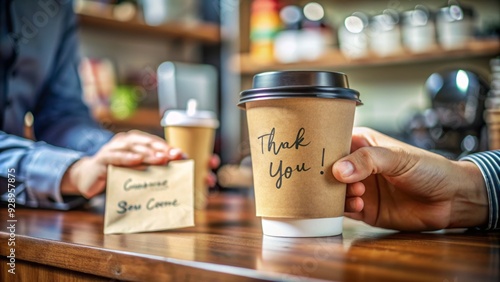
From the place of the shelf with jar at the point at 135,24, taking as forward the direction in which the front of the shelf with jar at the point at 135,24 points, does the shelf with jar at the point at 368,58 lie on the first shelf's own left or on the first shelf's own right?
on the first shelf's own left

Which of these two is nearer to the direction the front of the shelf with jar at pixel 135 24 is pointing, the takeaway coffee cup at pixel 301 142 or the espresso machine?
the takeaway coffee cup

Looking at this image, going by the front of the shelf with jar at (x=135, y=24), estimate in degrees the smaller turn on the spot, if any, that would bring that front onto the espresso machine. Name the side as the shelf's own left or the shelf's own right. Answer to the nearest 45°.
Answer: approximately 45° to the shelf's own left

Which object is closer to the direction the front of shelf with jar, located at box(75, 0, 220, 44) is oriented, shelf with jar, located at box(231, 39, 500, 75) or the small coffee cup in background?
the small coffee cup in background

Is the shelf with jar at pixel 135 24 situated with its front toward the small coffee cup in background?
yes

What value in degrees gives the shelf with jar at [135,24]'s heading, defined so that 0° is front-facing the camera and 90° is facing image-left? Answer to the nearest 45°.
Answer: approximately 0°

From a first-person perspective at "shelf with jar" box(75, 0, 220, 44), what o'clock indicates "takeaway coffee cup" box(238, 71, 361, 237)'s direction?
The takeaway coffee cup is roughly at 12 o'clock from the shelf with jar.
